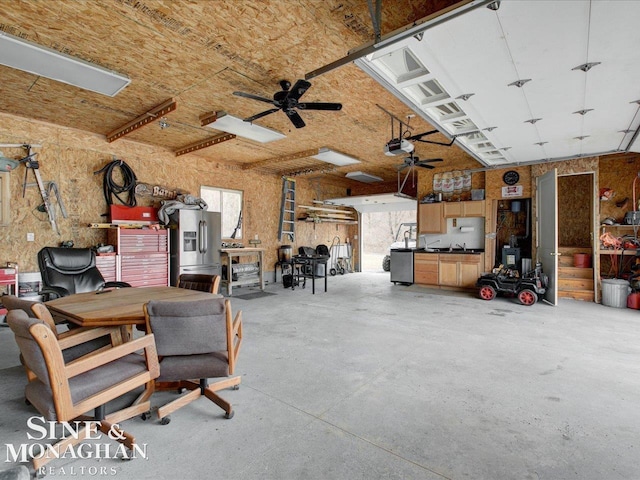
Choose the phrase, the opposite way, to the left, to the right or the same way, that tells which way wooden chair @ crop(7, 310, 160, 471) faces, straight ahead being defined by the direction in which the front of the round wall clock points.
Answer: the opposite way

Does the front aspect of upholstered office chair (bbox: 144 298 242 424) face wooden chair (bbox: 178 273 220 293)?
yes

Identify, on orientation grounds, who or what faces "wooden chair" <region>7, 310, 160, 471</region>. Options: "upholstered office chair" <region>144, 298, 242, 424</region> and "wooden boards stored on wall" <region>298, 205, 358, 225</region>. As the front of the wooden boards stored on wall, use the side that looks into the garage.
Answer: the wooden boards stored on wall

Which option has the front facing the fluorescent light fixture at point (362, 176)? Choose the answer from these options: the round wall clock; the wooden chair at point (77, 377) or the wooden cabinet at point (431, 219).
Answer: the wooden chair

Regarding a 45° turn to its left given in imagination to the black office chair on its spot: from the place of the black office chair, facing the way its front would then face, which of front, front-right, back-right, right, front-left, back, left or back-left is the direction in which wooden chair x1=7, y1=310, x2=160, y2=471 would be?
right

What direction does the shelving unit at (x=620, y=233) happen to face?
toward the camera

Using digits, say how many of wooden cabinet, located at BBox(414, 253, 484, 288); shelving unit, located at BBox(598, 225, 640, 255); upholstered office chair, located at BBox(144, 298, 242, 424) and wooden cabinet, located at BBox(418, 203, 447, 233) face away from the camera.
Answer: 1

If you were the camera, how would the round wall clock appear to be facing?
facing the viewer

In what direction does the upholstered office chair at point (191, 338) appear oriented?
away from the camera

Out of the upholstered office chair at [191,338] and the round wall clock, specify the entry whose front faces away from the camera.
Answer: the upholstered office chair

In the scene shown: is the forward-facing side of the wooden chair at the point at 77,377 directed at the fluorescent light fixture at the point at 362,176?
yes

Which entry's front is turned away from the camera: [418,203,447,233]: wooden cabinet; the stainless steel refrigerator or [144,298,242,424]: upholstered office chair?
the upholstered office chair

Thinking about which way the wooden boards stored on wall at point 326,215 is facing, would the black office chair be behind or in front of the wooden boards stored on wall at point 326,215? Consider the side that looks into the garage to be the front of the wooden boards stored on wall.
in front

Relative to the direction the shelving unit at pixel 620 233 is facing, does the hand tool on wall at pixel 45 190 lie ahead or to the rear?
ahead

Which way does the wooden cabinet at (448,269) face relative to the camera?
toward the camera
